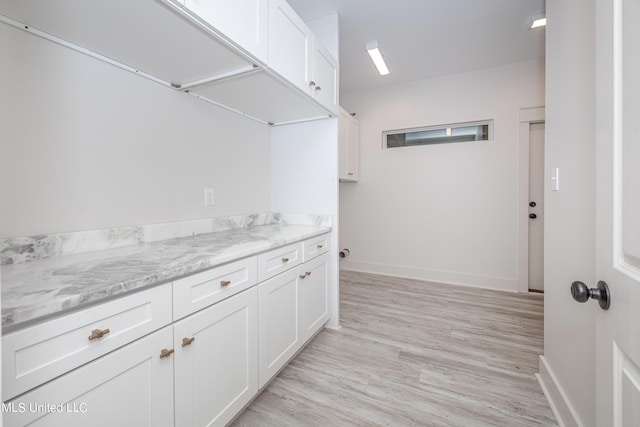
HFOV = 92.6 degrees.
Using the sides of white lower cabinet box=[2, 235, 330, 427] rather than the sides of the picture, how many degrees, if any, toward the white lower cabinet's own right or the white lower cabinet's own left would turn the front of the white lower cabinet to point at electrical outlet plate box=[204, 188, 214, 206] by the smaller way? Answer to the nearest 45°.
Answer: approximately 135° to the white lower cabinet's own left

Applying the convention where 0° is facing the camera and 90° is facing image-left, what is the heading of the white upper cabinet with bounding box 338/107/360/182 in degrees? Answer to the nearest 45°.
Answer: approximately 270°

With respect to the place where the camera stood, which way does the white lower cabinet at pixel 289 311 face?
facing the viewer and to the right of the viewer

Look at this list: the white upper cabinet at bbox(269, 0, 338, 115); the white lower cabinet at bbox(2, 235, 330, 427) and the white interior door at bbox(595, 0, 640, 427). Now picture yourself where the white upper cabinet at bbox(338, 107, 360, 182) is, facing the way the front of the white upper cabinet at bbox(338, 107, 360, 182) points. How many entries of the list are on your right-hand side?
3

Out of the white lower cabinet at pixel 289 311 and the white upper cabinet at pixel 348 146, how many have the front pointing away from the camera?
0

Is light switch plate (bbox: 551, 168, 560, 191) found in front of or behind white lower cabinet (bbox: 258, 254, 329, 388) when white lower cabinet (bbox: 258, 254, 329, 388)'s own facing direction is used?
in front

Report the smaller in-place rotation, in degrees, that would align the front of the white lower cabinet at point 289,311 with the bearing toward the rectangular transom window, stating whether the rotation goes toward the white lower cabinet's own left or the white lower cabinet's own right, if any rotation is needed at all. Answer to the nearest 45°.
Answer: approximately 90° to the white lower cabinet's own left

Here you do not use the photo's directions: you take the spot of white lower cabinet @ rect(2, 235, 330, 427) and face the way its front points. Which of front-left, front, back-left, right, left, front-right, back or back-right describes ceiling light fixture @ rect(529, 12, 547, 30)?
front-left

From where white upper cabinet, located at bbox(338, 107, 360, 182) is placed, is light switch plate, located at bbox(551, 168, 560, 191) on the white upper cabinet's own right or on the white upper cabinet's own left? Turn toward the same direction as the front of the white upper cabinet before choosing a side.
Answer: on the white upper cabinet's own right

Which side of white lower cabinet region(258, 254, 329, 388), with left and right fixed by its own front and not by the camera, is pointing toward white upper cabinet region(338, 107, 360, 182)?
left

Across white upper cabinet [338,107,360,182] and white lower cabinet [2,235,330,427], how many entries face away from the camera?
0

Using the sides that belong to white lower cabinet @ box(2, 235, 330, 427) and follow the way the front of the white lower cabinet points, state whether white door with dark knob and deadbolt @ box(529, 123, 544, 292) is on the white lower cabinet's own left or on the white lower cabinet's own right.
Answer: on the white lower cabinet's own left
